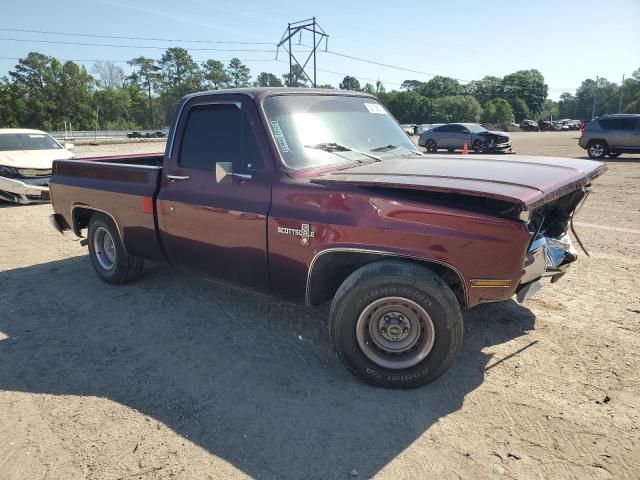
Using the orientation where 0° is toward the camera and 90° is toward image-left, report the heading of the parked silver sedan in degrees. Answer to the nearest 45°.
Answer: approximately 315°

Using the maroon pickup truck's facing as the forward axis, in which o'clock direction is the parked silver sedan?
The parked silver sedan is roughly at 8 o'clock from the maroon pickup truck.

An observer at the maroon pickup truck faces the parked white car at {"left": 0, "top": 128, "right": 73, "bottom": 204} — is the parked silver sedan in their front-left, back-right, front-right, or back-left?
front-right

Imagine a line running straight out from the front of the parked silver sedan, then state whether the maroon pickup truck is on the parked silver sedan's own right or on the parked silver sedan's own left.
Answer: on the parked silver sedan's own right

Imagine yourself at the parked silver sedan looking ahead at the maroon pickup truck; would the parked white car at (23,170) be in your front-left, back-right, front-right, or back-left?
front-right

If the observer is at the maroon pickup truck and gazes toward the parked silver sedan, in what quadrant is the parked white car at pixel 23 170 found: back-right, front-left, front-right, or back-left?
front-left

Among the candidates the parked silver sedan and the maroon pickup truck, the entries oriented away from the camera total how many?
0

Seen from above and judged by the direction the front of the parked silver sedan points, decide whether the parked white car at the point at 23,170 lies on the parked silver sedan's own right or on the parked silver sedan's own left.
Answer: on the parked silver sedan's own right

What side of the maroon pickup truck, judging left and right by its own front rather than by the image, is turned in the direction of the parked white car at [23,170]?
back

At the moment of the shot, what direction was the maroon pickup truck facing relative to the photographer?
facing the viewer and to the right of the viewer
